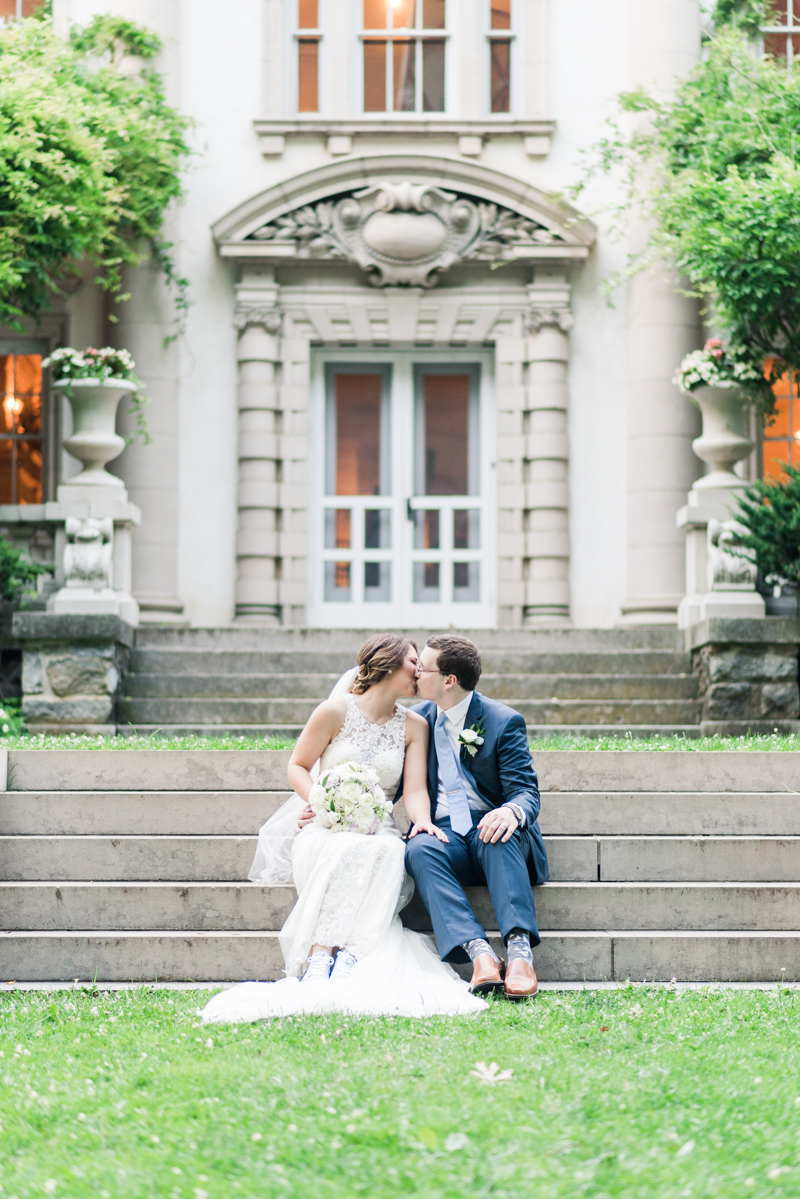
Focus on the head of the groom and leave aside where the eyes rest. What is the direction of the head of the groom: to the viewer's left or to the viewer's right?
to the viewer's left

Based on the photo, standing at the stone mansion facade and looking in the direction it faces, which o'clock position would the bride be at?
The bride is roughly at 12 o'clock from the stone mansion facade.

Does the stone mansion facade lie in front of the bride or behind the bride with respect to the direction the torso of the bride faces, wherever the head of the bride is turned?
behind

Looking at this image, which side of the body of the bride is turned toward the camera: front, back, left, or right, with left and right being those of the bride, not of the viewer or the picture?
front

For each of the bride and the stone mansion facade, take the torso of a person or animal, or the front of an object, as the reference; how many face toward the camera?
2

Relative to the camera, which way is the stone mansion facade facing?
toward the camera

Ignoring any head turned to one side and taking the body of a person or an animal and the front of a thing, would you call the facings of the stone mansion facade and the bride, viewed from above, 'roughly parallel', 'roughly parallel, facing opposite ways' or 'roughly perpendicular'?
roughly parallel

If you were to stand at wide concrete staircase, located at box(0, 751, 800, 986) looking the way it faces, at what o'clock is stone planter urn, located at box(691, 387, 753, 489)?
The stone planter urn is roughly at 7 o'clock from the wide concrete staircase.

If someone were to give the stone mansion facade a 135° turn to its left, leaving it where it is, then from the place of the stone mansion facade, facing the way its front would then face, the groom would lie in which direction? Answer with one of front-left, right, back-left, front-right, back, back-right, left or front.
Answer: back-right

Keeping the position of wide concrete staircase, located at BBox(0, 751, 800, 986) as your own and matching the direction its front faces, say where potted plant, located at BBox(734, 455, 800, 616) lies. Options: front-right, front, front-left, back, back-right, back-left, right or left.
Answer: back-left

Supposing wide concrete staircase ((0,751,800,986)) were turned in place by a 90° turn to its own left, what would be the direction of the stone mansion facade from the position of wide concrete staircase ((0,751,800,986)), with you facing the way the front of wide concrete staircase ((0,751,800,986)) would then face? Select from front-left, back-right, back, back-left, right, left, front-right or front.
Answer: left

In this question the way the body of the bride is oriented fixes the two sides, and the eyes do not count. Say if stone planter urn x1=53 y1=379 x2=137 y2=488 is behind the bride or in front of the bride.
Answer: behind

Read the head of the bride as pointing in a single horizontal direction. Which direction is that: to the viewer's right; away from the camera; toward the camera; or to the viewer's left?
to the viewer's right

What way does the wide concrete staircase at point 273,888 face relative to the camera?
toward the camera
